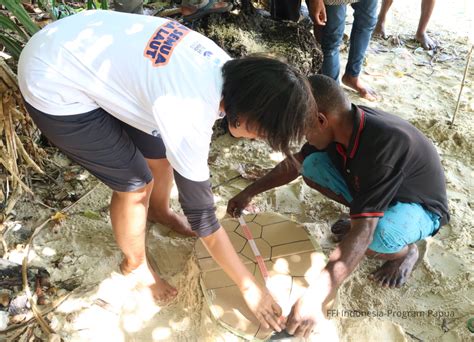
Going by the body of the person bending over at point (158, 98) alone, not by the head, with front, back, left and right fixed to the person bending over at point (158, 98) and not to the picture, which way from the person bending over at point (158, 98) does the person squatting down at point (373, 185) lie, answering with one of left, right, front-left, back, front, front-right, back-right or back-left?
front

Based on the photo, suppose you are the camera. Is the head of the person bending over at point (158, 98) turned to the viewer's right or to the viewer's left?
to the viewer's right

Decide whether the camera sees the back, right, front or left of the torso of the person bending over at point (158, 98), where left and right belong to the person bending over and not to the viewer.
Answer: right

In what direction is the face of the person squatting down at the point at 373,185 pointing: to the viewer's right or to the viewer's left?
to the viewer's left
